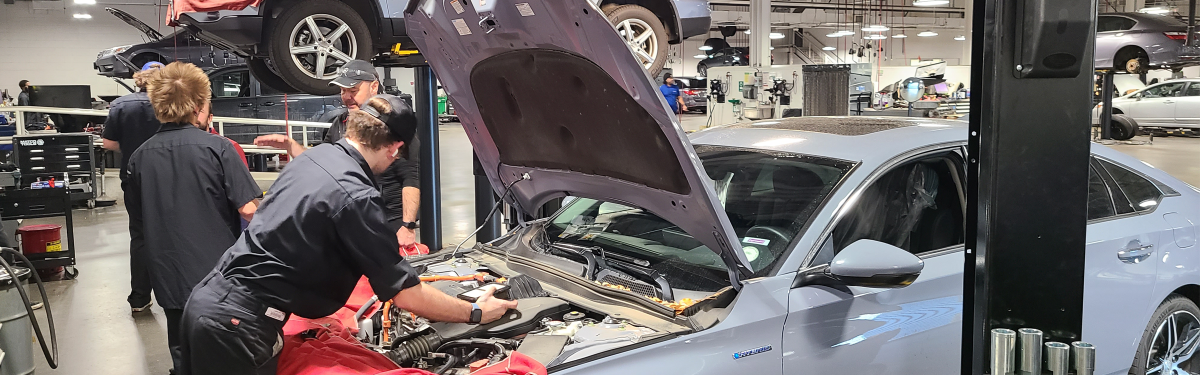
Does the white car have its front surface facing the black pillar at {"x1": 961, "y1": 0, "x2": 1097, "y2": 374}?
no

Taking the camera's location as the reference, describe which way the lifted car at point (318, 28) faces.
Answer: facing the viewer and to the left of the viewer

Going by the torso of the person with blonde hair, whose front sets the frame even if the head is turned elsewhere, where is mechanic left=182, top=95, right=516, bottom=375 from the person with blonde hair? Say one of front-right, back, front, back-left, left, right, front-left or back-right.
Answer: back-right

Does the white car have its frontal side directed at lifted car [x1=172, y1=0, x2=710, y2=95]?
no

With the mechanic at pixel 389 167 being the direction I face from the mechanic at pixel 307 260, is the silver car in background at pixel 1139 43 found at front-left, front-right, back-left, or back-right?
front-right

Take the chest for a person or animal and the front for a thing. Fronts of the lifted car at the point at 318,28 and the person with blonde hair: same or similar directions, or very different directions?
very different directions

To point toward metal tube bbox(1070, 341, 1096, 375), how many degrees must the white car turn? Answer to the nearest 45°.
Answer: approximately 90° to its left

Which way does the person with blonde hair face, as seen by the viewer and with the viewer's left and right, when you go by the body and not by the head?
facing away from the viewer and to the right of the viewer

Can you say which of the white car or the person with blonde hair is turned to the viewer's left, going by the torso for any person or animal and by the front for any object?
the white car

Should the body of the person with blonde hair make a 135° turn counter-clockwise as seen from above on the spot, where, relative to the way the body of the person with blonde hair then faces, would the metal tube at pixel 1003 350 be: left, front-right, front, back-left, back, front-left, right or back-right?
back-left

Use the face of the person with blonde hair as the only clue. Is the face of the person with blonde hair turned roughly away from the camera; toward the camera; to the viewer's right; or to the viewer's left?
away from the camera

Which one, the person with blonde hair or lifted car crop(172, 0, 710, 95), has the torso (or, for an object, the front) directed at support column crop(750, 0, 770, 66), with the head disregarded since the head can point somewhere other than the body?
the person with blonde hair

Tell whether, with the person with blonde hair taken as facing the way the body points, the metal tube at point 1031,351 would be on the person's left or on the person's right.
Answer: on the person's right

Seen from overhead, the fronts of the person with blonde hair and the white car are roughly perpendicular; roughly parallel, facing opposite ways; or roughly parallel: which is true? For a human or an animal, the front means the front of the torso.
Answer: roughly perpendicular

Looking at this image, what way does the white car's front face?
to the viewer's left

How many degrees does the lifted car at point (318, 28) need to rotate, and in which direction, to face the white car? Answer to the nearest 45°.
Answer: approximately 180°

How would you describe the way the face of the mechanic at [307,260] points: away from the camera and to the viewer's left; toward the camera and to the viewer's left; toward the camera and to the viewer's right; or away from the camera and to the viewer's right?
away from the camera and to the viewer's right
